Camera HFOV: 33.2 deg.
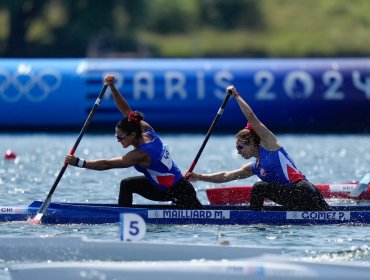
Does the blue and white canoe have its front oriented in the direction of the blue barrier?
no

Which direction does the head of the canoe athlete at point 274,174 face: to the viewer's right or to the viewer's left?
to the viewer's left

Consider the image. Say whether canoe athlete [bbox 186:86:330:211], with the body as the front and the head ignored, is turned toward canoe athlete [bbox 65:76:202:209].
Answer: yes

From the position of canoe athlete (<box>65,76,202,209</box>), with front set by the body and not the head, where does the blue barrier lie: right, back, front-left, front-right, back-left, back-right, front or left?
right

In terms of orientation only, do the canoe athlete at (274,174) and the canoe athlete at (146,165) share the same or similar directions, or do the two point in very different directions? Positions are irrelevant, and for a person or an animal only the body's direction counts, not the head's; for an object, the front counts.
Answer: same or similar directions

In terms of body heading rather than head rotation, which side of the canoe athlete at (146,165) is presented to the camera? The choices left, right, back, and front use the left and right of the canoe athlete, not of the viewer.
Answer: left

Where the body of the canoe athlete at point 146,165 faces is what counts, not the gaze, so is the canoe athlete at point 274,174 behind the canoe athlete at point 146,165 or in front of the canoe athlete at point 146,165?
behind

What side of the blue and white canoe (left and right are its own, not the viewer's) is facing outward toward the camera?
left

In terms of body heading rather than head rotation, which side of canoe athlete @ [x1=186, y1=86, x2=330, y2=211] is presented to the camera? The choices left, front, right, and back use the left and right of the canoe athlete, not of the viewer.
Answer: left

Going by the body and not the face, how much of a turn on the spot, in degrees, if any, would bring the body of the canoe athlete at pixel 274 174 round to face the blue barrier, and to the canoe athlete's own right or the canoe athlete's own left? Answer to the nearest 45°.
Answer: approximately 90° to the canoe athlete's own right

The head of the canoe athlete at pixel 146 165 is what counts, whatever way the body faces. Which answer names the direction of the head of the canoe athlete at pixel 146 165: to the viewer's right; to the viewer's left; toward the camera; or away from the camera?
to the viewer's left
